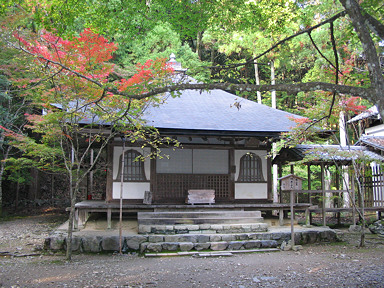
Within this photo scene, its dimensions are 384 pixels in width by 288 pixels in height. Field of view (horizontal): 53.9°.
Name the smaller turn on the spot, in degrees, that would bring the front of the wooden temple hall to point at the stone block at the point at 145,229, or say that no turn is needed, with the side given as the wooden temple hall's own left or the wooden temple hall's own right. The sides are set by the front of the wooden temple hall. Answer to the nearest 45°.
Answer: approximately 45° to the wooden temple hall's own right

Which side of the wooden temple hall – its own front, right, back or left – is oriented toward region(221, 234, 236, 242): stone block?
front

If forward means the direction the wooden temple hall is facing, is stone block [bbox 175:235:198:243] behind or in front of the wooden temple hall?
in front

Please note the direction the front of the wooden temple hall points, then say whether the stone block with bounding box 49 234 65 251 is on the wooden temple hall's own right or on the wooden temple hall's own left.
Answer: on the wooden temple hall's own right

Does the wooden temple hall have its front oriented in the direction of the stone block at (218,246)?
yes

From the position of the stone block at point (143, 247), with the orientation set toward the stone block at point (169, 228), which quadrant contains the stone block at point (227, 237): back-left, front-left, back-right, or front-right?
front-right

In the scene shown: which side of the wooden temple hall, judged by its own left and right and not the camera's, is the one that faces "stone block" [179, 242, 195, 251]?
front

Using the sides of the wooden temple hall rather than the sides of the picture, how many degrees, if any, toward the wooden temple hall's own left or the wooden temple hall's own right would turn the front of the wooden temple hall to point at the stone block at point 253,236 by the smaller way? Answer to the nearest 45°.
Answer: approximately 45° to the wooden temple hall's own left

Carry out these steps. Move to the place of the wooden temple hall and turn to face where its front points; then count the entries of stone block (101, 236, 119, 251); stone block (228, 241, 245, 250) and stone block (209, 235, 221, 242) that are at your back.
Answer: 0

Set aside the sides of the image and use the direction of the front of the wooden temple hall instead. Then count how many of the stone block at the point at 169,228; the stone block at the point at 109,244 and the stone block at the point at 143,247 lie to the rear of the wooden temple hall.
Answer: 0

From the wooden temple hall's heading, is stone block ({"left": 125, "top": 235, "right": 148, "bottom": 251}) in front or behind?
in front

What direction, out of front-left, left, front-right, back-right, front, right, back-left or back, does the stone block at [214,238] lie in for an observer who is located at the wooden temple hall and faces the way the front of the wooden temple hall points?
front

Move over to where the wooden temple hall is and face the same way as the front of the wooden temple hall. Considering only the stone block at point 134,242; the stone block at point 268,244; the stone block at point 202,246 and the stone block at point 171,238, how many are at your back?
0

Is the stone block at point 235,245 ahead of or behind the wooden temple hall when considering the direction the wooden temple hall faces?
ahead

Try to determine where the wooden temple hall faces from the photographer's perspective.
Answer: facing the viewer
